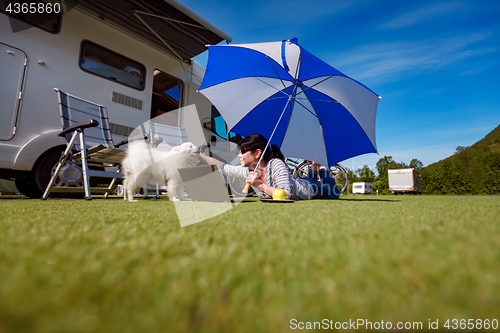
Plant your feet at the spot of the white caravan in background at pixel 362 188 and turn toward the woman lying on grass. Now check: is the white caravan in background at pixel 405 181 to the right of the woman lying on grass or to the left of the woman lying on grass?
left

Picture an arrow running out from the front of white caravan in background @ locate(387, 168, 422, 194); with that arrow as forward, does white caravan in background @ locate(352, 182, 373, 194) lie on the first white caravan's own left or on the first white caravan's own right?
on the first white caravan's own left

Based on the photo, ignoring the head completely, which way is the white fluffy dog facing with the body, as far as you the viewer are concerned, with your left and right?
facing to the right of the viewer

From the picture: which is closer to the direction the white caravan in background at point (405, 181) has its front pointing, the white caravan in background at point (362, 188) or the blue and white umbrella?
the white caravan in background

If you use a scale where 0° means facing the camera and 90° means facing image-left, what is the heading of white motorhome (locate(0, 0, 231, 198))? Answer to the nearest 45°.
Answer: approximately 225°

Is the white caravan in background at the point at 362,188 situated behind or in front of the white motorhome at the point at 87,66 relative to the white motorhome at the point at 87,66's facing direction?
in front

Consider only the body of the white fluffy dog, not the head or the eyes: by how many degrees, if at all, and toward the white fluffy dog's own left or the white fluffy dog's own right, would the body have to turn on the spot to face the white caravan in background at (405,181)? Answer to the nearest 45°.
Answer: approximately 45° to the white fluffy dog's own left
